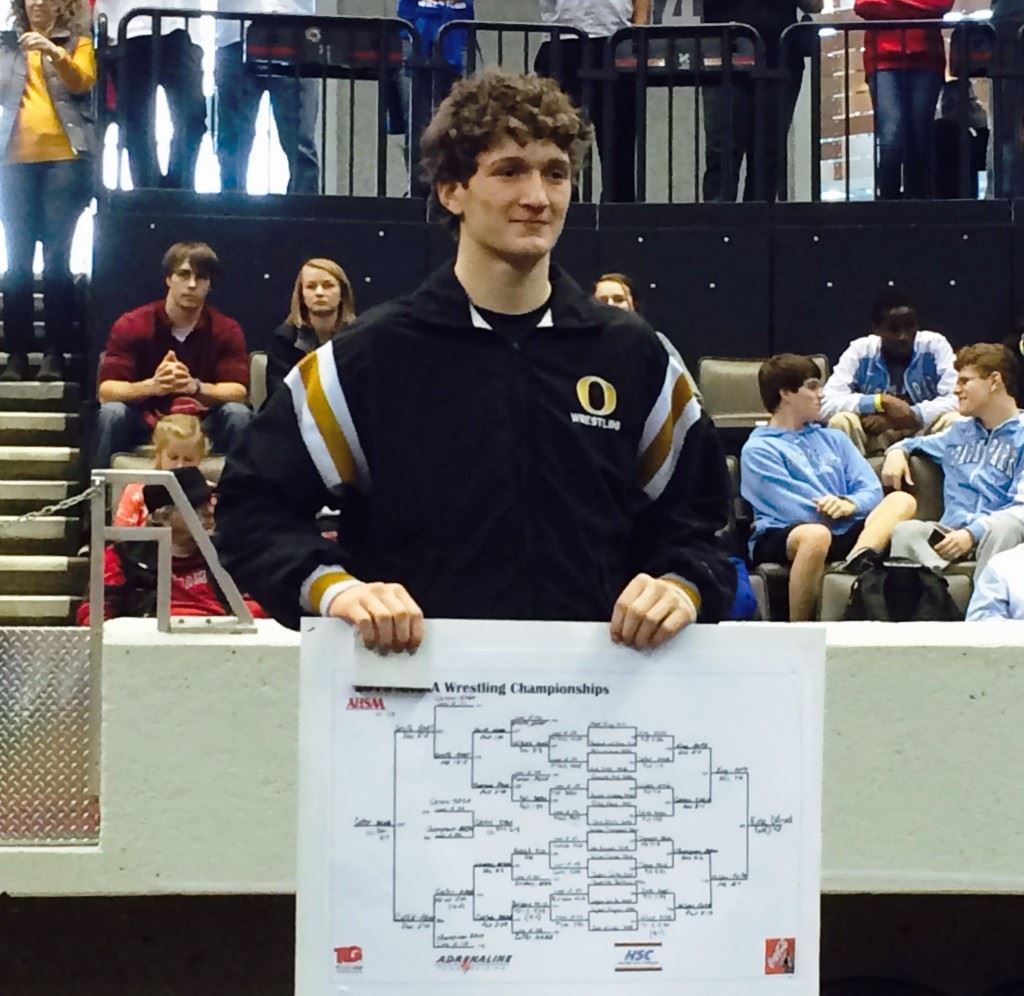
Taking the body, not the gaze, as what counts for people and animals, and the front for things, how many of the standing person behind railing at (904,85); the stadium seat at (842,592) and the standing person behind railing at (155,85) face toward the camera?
3

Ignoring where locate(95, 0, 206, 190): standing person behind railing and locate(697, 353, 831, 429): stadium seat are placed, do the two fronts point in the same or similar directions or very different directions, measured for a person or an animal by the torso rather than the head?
same or similar directions

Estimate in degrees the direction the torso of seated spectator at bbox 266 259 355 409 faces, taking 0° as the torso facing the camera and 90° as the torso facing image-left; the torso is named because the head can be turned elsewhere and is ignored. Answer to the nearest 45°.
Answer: approximately 0°

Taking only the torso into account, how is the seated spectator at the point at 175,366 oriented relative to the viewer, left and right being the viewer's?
facing the viewer

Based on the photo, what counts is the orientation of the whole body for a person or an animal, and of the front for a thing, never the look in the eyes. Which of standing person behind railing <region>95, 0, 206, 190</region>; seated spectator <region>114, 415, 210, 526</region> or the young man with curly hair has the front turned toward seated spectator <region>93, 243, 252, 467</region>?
the standing person behind railing

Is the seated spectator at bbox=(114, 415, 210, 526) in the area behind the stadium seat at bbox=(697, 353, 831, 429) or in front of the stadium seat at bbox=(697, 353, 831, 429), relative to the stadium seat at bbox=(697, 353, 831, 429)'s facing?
in front

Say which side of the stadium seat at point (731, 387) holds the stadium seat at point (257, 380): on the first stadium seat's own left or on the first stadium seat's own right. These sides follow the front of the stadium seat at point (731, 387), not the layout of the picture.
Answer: on the first stadium seat's own right

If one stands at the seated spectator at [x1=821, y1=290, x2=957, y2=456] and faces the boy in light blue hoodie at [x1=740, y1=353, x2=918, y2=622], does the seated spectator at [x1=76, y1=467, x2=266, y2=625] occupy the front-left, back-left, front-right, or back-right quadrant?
front-right

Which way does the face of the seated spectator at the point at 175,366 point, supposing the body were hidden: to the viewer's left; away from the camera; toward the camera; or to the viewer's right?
toward the camera

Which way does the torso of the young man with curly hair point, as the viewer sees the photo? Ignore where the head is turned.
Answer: toward the camera

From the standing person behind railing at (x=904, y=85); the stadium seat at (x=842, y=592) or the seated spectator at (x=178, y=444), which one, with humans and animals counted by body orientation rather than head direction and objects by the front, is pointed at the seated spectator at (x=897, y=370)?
the standing person behind railing

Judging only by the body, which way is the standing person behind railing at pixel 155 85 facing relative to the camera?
toward the camera

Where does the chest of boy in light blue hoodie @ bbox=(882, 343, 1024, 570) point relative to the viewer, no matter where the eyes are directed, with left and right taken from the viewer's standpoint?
facing the viewer and to the left of the viewer

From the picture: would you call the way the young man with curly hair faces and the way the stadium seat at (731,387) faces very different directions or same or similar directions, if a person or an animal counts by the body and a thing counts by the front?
same or similar directions

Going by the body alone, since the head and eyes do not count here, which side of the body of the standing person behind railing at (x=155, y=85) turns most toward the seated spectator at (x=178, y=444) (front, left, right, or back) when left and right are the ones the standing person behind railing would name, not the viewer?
front
